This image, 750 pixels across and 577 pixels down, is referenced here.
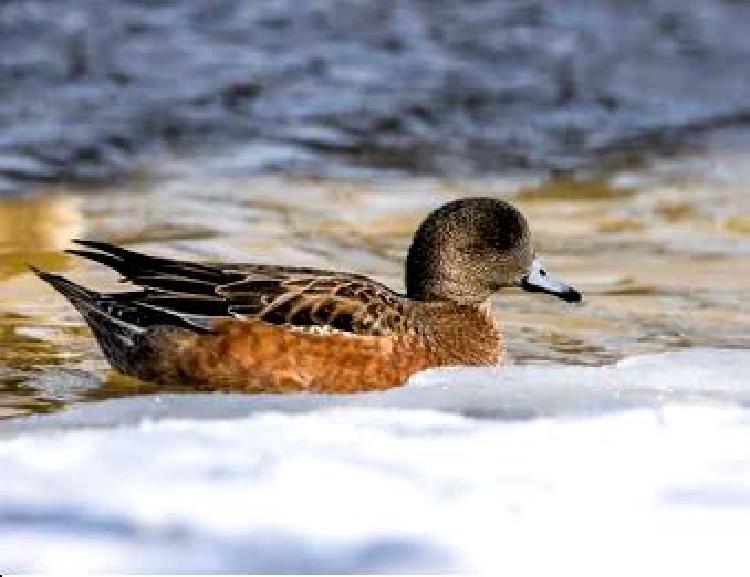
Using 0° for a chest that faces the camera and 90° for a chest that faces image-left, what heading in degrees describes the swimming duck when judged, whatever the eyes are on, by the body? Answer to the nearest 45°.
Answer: approximately 270°
